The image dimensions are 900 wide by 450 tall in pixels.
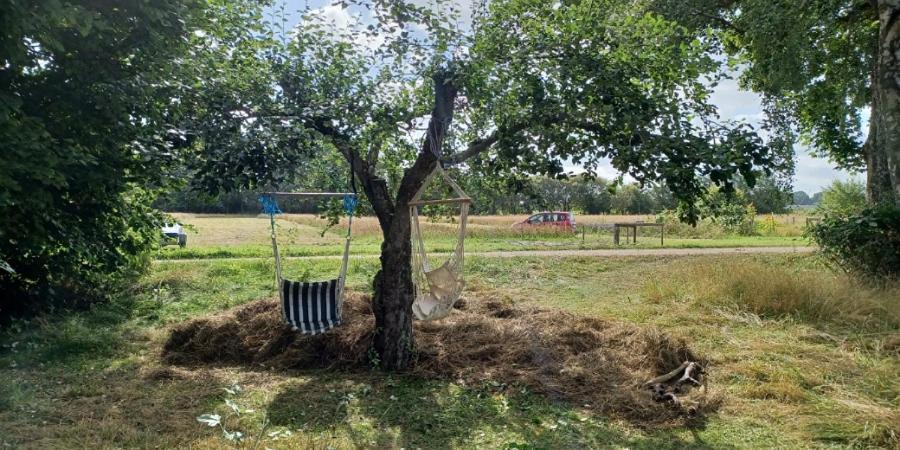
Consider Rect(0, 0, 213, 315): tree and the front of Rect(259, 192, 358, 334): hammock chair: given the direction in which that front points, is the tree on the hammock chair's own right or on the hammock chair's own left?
on the hammock chair's own right

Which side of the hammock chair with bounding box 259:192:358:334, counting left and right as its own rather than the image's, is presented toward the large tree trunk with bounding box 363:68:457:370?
left

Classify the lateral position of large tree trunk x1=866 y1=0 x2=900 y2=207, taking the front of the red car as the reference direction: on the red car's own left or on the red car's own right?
on the red car's own left

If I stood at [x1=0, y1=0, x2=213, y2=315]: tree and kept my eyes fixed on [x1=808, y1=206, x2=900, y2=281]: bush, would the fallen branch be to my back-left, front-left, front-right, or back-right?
front-right

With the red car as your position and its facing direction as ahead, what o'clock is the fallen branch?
The fallen branch is roughly at 9 o'clock from the red car.

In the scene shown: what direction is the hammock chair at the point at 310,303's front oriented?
toward the camera

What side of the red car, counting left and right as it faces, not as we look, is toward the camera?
left

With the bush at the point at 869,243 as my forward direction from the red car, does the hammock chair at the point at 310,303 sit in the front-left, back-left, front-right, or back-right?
front-right

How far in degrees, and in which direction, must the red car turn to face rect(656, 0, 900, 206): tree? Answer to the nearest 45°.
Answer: approximately 135° to its left

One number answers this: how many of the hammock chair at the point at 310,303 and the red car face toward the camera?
1

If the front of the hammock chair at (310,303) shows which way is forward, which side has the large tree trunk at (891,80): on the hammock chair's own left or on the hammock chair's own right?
on the hammock chair's own left

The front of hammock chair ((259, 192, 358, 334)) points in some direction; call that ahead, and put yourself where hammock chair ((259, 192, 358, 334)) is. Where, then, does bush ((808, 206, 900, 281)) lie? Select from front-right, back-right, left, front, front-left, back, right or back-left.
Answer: left

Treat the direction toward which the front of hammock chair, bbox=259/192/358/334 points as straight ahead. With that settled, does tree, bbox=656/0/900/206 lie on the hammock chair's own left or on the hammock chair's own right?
on the hammock chair's own left
